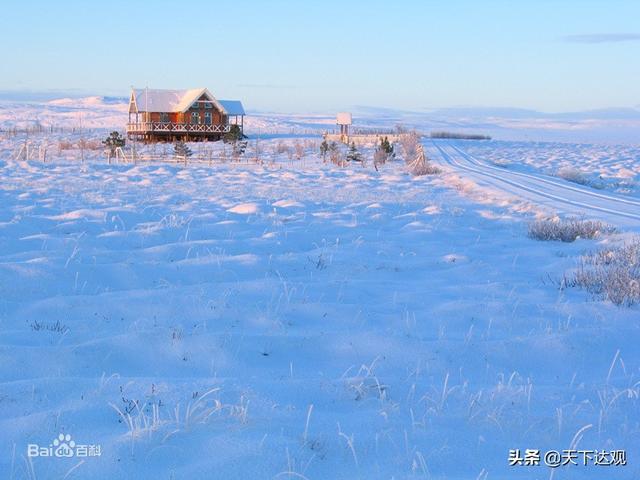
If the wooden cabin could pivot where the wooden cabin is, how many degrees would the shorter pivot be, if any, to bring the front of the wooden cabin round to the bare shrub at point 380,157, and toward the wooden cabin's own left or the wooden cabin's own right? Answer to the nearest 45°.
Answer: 0° — it already faces it

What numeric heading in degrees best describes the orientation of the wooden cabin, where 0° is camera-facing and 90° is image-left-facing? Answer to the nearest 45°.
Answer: approximately 0°

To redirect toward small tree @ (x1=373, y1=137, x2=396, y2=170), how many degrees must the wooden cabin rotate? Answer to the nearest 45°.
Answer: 0° — it already faces it

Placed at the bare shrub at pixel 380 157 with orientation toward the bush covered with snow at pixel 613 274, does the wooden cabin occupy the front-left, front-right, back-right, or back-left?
back-right
